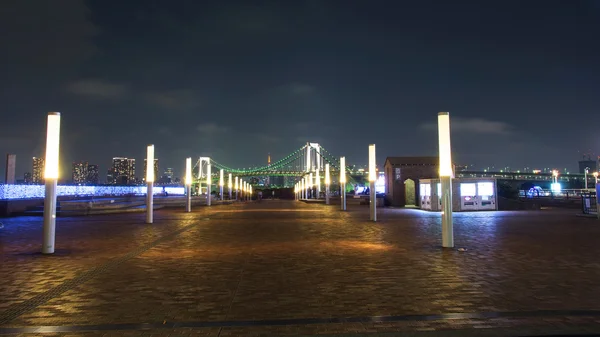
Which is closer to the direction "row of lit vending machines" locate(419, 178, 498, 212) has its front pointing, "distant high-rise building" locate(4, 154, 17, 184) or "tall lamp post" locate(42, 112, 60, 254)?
the tall lamp post

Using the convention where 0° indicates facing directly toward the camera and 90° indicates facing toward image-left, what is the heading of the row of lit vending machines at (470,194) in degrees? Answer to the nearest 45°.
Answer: approximately 0°

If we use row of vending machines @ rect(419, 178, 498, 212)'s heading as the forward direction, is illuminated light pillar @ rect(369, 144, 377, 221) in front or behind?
in front

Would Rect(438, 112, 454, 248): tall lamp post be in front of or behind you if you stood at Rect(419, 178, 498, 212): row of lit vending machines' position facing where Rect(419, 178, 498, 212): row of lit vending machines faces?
in front

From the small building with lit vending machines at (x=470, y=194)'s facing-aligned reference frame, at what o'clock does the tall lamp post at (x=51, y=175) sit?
The tall lamp post is roughly at 1 o'clock from the small building with lit vending machines.

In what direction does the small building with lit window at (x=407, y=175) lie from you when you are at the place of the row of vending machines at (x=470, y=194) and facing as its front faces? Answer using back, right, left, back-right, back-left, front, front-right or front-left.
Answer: back-right
